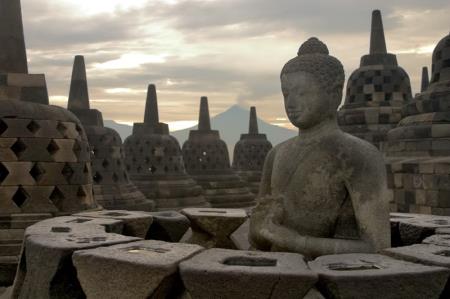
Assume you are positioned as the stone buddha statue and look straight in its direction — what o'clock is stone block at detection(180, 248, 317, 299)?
The stone block is roughly at 11 o'clock from the stone buddha statue.

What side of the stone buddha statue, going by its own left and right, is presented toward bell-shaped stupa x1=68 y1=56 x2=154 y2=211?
right

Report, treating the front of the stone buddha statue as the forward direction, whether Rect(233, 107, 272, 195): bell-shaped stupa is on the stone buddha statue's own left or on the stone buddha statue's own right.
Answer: on the stone buddha statue's own right

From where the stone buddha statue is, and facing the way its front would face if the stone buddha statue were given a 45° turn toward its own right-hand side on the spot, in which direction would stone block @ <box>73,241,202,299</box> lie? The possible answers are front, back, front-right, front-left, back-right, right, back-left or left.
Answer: front-left

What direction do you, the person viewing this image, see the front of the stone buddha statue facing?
facing the viewer and to the left of the viewer

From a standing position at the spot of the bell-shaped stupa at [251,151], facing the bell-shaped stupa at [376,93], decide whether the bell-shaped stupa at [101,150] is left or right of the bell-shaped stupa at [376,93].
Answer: right

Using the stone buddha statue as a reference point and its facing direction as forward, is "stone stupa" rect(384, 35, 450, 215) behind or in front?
behind

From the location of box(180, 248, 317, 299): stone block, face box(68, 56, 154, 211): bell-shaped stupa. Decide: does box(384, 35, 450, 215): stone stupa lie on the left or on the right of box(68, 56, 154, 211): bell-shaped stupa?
right

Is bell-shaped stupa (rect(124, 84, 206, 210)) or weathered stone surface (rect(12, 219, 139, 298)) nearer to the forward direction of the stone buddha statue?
the weathered stone surface

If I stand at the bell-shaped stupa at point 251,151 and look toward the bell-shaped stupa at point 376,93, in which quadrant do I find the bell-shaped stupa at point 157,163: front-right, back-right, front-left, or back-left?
front-right

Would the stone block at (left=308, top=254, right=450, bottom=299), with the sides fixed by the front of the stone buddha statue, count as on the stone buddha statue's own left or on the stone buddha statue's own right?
on the stone buddha statue's own left

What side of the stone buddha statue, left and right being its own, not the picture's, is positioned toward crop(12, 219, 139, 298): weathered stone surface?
front

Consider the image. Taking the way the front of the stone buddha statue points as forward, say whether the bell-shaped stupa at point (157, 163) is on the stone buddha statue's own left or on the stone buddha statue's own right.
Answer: on the stone buddha statue's own right

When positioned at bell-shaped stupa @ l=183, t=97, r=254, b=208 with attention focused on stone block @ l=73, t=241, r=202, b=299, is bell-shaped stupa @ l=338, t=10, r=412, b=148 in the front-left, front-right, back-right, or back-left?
front-left

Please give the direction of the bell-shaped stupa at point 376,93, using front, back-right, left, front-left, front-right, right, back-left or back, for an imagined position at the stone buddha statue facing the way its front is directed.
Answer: back-right
